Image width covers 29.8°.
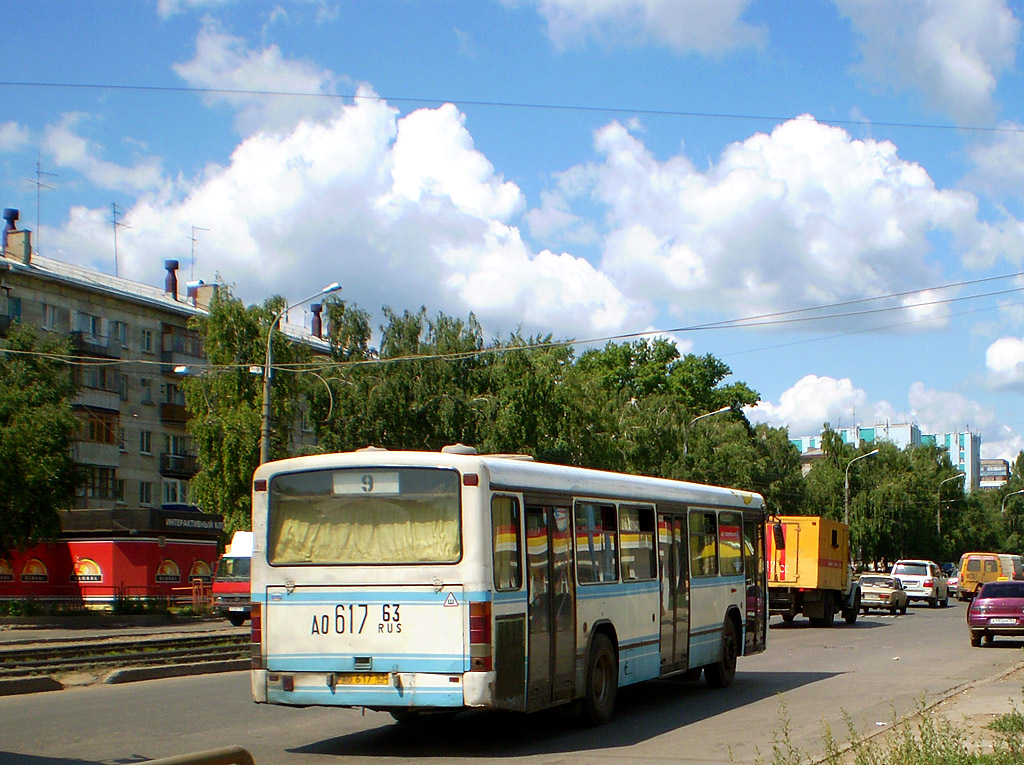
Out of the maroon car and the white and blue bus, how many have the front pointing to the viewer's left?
0

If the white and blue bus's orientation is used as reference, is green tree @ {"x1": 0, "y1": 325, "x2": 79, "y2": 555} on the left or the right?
on its left

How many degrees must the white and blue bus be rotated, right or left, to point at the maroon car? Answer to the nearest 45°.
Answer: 0° — it already faces it

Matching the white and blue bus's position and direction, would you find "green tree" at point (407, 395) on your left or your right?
on your left

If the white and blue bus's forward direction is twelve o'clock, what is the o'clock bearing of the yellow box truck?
The yellow box truck is roughly at 11 o'clock from the white and blue bus.

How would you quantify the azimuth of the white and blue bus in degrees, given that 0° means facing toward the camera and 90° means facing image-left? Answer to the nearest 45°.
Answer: approximately 225°
